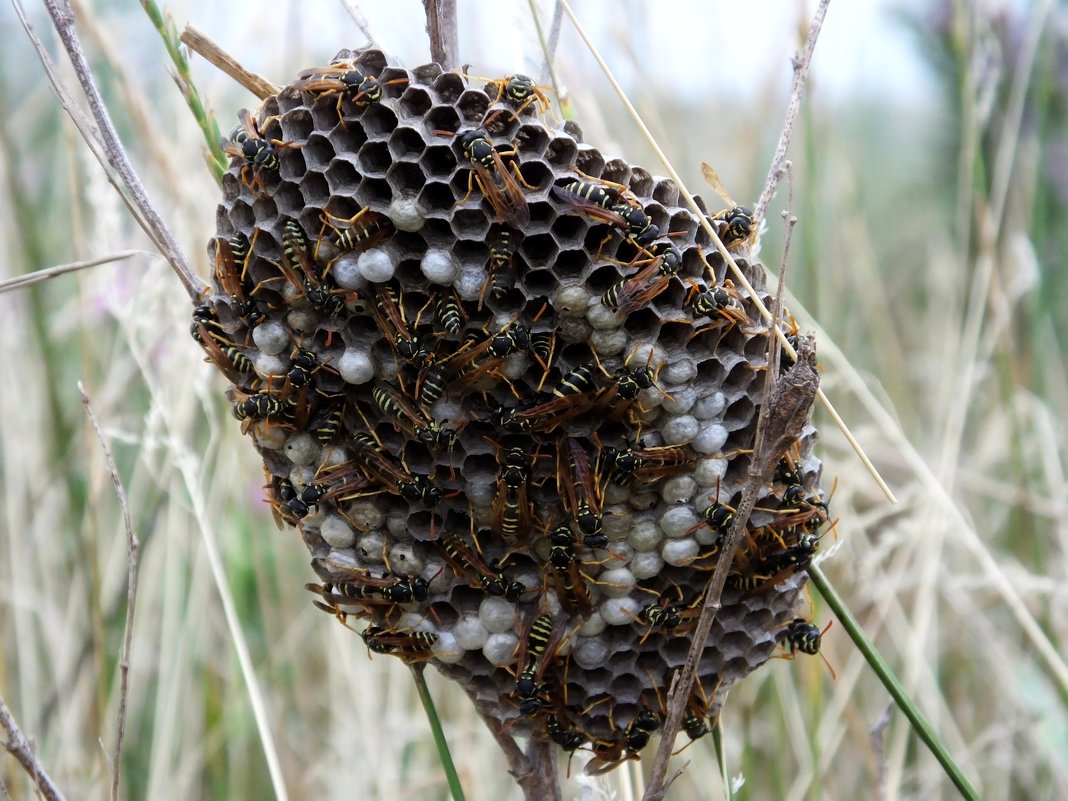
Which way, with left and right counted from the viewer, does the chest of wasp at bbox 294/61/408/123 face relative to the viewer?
facing to the right of the viewer

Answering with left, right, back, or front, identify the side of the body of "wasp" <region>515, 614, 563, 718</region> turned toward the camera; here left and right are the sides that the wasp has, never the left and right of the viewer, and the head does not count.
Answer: front

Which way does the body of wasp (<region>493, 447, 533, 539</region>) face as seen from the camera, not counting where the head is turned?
away from the camera

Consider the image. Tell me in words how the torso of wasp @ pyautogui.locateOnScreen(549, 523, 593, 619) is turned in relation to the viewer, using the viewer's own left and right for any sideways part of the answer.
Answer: facing away from the viewer

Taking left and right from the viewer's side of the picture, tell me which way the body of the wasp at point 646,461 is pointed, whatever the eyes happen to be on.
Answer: facing to the left of the viewer

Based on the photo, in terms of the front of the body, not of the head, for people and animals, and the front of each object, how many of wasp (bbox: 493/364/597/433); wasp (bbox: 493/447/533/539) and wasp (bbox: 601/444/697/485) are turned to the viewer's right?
0
